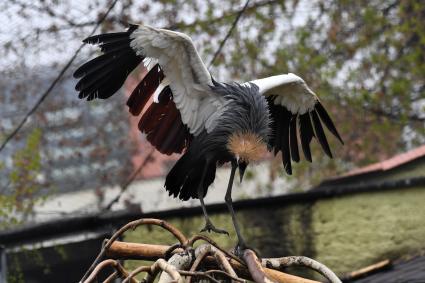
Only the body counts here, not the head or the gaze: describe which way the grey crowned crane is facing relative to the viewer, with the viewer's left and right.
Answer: facing the viewer and to the right of the viewer
